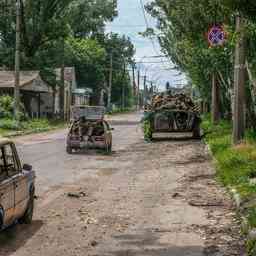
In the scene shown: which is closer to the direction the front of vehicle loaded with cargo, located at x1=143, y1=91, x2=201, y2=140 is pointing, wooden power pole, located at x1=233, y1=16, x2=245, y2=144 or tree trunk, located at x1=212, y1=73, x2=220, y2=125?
the tree trunk

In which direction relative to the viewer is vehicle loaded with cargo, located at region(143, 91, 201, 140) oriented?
away from the camera

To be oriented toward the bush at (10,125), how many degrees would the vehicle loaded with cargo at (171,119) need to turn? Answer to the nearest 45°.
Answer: approximately 45° to its left

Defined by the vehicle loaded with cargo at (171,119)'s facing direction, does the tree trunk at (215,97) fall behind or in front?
in front

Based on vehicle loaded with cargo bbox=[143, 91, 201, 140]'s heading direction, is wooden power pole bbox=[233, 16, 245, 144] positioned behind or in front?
behind
